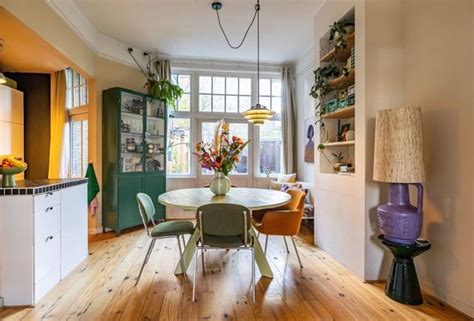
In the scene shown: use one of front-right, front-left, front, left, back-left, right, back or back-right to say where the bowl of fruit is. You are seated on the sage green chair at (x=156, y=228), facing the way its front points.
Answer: back

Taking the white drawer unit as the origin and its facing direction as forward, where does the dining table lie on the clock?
The dining table is roughly at 11 o'clock from the white drawer unit.

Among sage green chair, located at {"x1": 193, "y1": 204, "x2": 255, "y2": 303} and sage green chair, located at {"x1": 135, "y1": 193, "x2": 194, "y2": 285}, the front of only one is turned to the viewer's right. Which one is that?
sage green chair, located at {"x1": 135, "y1": 193, "x2": 194, "y2": 285}

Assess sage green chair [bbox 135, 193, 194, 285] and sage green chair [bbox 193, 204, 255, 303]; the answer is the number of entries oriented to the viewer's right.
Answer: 1

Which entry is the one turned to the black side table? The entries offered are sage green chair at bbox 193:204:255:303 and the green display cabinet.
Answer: the green display cabinet

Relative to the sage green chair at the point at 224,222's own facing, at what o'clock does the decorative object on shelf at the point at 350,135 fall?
The decorative object on shelf is roughly at 2 o'clock from the sage green chair.

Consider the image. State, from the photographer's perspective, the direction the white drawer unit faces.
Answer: facing the viewer and to the right of the viewer

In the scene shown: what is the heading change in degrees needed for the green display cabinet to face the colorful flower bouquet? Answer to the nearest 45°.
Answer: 0° — it already faces it

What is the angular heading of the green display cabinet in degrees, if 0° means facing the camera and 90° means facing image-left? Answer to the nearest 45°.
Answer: approximately 315°

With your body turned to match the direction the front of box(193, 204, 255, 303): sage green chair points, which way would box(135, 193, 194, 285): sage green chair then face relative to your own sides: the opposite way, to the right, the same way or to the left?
to the right

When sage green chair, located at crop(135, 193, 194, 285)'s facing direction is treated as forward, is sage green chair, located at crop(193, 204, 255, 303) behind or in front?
in front

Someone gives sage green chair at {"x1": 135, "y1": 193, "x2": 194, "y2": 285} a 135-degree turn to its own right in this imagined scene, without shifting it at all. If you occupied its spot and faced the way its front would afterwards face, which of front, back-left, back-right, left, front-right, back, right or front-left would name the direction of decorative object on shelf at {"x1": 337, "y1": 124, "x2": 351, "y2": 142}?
back-left

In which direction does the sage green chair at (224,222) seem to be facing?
away from the camera

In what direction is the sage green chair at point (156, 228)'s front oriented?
to the viewer's right
